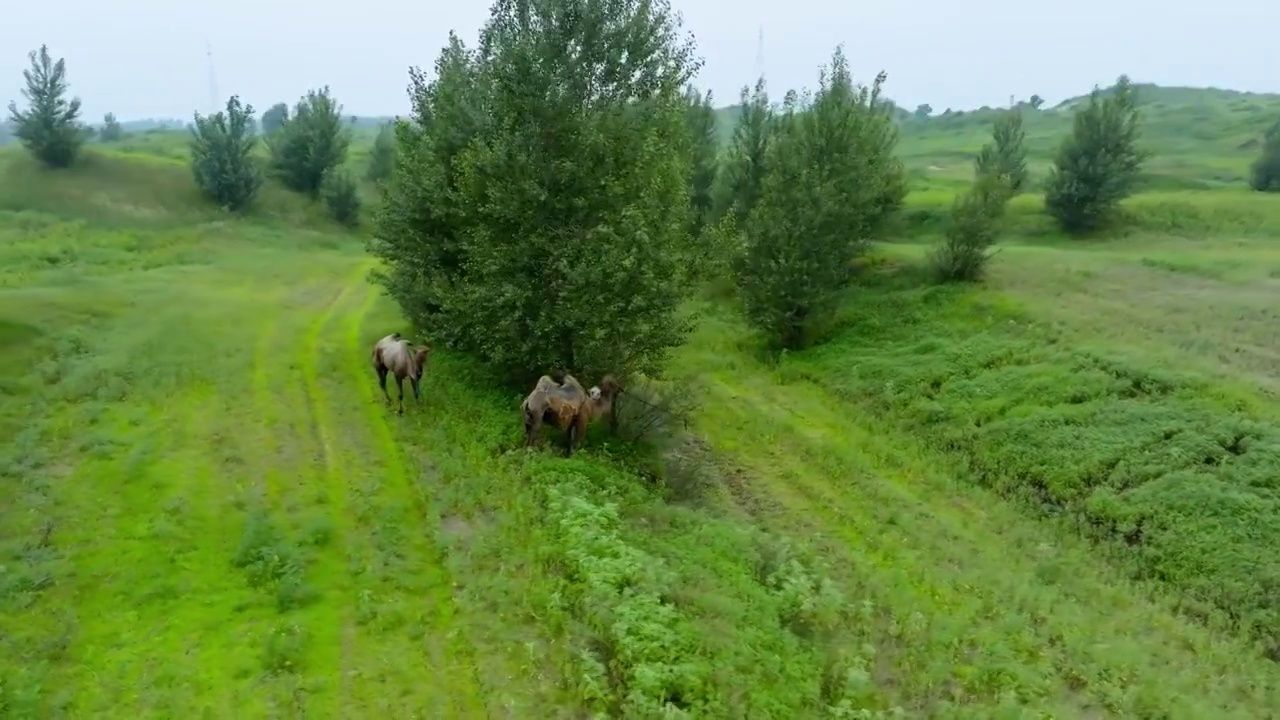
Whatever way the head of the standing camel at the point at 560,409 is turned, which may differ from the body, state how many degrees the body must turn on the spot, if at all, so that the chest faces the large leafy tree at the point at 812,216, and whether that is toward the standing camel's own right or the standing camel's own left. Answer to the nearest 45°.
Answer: approximately 45° to the standing camel's own left

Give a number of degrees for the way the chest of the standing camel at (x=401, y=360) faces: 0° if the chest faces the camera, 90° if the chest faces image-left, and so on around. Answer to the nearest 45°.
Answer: approximately 315°

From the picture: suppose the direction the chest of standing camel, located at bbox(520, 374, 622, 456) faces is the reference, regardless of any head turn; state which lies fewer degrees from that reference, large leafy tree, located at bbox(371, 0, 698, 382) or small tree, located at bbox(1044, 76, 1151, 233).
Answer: the small tree

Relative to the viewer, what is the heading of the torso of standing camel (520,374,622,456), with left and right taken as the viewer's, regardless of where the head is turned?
facing to the right of the viewer
